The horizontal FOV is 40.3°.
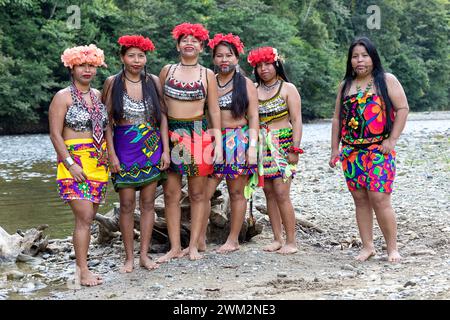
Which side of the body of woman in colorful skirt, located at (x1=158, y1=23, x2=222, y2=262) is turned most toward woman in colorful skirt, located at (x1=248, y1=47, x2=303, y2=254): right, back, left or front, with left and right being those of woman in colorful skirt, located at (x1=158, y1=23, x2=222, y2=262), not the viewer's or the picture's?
left

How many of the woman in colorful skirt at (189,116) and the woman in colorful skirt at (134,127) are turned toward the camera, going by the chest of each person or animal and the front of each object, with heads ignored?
2

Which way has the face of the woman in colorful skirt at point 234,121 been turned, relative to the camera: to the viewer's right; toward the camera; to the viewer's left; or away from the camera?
toward the camera

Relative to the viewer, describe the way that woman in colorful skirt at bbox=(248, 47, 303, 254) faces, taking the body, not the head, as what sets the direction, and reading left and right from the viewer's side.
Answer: facing the viewer and to the left of the viewer

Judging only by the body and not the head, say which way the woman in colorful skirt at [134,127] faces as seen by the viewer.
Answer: toward the camera

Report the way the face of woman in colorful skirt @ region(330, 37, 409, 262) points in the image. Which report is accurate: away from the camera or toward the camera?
toward the camera

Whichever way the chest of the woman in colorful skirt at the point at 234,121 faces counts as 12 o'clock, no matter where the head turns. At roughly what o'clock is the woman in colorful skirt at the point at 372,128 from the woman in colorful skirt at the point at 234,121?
the woman in colorful skirt at the point at 372,128 is roughly at 8 o'clock from the woman in colorful skirt at the point at 234,121.

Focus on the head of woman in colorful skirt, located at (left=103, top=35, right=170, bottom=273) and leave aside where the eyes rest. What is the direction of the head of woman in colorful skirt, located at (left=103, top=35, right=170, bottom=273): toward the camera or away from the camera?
toward the camera

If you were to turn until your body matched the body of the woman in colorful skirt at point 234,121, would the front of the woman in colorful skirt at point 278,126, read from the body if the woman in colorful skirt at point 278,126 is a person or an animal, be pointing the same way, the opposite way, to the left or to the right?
the same way

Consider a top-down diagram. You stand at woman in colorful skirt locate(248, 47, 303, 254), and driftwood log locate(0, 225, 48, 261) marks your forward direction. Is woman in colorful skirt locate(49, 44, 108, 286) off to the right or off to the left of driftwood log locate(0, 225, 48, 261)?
left

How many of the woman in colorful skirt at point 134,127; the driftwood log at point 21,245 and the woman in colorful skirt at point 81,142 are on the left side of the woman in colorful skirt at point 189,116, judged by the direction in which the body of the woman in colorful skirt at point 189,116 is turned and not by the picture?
0

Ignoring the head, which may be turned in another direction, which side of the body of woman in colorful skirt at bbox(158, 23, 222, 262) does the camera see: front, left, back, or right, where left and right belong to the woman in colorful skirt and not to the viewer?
front

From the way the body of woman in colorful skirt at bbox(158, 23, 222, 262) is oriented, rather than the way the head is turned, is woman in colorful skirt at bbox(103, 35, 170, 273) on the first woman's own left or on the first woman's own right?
on the first woman's own right

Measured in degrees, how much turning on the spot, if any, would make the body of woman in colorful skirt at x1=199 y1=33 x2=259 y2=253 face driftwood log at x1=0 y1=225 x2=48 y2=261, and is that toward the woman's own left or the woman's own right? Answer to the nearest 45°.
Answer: approximately 45° to the woman's own right

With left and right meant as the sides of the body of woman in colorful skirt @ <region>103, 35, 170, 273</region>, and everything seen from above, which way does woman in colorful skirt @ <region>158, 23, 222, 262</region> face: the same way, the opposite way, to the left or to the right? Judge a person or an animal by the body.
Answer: the same way

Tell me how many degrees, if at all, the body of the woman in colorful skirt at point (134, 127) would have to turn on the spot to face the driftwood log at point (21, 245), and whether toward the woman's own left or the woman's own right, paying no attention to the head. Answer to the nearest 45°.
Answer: approximately 135° to the woman's own right

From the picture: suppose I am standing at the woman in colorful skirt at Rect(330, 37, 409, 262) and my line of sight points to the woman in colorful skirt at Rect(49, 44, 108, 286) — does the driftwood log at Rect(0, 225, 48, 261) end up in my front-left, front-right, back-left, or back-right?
front-right
